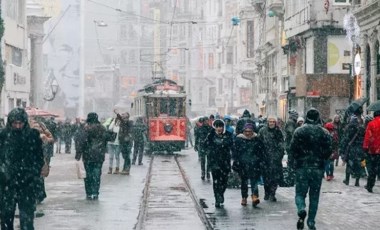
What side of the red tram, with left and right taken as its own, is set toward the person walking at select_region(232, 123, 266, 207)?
front

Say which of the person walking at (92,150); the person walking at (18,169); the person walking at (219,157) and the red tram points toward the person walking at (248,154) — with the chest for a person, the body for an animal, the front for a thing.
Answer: the red tram

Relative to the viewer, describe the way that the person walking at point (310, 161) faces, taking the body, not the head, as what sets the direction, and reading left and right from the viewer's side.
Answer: facing away from the viewer

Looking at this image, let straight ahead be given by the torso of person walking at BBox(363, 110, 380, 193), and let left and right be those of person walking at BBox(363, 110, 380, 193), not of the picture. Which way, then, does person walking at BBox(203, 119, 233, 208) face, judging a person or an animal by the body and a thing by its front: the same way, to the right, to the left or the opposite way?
the opposite way

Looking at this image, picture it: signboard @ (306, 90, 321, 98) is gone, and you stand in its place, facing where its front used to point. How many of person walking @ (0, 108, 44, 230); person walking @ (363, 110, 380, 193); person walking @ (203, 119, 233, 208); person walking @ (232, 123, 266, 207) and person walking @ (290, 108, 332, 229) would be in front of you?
5

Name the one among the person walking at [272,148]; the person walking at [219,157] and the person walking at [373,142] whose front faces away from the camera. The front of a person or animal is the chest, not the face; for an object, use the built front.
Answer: the person walking at [373,142]

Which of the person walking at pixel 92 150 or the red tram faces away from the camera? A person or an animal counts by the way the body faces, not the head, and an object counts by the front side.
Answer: the person walking
